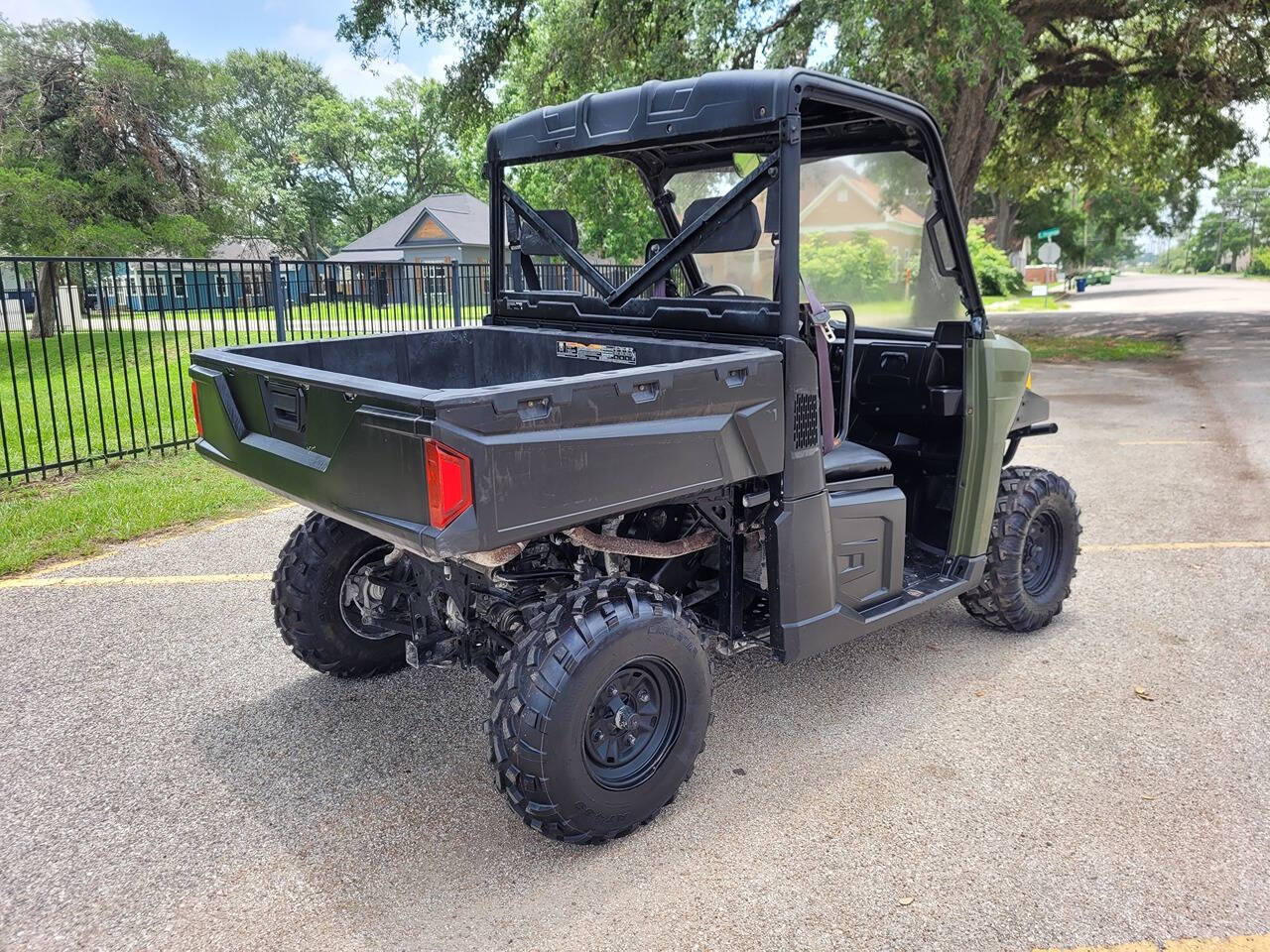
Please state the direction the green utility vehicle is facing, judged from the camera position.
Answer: facing away from the viewer and to the right of the viewer

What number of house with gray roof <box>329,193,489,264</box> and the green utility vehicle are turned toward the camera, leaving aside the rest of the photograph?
1

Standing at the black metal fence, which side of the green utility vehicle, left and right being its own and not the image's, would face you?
left

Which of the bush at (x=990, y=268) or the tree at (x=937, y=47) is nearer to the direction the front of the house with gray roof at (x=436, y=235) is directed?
the tree

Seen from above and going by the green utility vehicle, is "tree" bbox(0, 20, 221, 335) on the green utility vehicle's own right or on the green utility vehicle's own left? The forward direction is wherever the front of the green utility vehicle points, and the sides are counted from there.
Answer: on the green utility vehicle's own left

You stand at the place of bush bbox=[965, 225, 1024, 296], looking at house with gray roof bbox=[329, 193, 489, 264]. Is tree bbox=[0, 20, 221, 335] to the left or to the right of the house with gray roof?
left

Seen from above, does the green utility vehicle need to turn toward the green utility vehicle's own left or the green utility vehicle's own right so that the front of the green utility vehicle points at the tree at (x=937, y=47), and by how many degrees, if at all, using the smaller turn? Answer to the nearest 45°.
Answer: approximately 45° to the green utility vehicle's own left

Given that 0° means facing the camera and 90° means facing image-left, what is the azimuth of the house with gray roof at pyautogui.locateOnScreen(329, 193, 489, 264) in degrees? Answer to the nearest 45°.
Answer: approximately 0°

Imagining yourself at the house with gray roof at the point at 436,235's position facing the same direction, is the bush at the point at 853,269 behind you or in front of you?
in front

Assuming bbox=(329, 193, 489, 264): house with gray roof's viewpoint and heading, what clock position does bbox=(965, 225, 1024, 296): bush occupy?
The bush is roughly at 10 o'clock from the house with gray roof.

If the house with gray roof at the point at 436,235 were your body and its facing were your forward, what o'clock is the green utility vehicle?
The green utility vehicle is roughly at 12 o'clock from the house with gray roof.

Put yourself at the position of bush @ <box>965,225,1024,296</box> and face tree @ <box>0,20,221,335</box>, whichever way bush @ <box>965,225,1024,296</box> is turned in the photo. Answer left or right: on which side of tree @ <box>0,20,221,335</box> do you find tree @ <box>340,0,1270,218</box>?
left

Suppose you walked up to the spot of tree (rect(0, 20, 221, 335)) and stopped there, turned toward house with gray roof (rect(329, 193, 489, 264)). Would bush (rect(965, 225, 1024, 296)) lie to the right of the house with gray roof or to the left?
right
